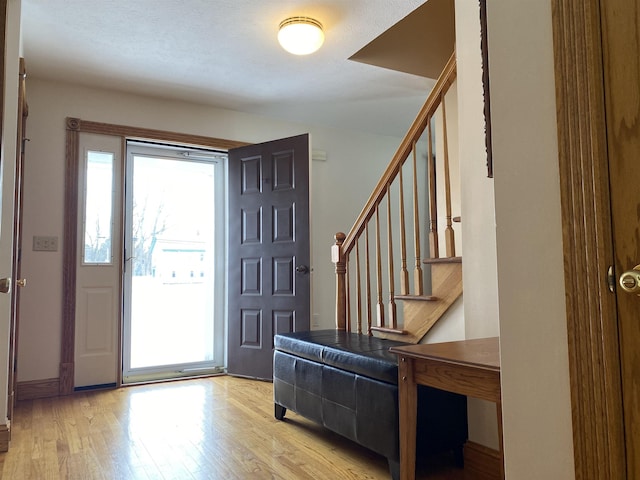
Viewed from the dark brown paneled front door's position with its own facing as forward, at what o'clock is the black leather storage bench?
The black leather storage bench is roughly at 10 o'clock from the dark brown paneled front door.

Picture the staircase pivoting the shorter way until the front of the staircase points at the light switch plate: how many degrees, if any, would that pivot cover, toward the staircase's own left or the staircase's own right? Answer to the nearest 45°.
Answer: approximately 45° to the staircase's own left

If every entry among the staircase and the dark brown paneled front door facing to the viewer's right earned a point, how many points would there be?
0

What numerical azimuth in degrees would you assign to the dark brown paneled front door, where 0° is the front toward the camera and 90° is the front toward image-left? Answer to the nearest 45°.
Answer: approximately 45°

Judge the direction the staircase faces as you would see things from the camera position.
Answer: facing away from the viewer and to the left of the viewer

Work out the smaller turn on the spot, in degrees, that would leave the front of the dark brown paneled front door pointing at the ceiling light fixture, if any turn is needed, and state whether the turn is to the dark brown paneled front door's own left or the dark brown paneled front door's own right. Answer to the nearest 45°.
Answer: approximately 45° to the dark brown paneled front door's own left

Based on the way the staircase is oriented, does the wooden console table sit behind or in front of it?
behind

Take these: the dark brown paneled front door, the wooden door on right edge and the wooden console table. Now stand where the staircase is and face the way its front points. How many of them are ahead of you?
1

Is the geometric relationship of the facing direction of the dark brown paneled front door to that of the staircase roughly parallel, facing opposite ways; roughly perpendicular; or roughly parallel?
roughly perpendicular

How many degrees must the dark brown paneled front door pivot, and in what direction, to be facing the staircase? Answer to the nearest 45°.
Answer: approximately 90° to its left

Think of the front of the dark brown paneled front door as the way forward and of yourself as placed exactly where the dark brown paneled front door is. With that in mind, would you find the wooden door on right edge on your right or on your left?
on your left

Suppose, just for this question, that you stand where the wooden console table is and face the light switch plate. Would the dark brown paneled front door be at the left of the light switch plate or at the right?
right
